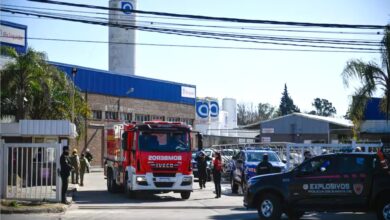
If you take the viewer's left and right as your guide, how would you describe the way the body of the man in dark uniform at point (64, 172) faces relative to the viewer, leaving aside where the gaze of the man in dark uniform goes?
facing to the right of the viewer

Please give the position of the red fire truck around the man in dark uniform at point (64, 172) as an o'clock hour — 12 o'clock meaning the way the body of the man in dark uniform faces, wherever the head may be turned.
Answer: The red fire truck is roughly at 11 o'clock from the man in dark uniform.

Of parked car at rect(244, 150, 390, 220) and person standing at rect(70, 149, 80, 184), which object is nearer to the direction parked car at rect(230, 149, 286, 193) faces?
the parked car

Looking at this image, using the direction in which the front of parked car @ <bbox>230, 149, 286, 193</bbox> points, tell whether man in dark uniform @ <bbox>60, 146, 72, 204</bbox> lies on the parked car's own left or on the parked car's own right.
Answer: on the parked car's own right

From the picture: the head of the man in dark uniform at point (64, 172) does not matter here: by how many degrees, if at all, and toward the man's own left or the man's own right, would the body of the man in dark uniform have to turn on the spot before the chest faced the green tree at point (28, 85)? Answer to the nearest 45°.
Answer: approximately 90° to the man's own left

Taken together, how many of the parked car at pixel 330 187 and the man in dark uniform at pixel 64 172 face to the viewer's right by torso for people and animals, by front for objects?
1

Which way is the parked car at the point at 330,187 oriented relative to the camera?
to the viewer's left

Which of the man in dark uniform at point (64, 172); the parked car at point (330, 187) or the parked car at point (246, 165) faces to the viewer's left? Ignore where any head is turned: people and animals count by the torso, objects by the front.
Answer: the parked car at point (330, 187)

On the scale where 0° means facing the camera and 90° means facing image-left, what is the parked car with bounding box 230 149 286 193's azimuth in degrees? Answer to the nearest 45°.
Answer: approximately 315°

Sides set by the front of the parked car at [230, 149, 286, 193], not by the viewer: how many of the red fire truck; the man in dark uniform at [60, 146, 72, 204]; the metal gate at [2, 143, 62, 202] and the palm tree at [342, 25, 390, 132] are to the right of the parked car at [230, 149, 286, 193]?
3

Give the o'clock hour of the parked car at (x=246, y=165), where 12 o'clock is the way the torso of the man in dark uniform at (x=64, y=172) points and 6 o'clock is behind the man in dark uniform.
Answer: The parked car is roughly at 11 o'clock from the man in dark uniform.
